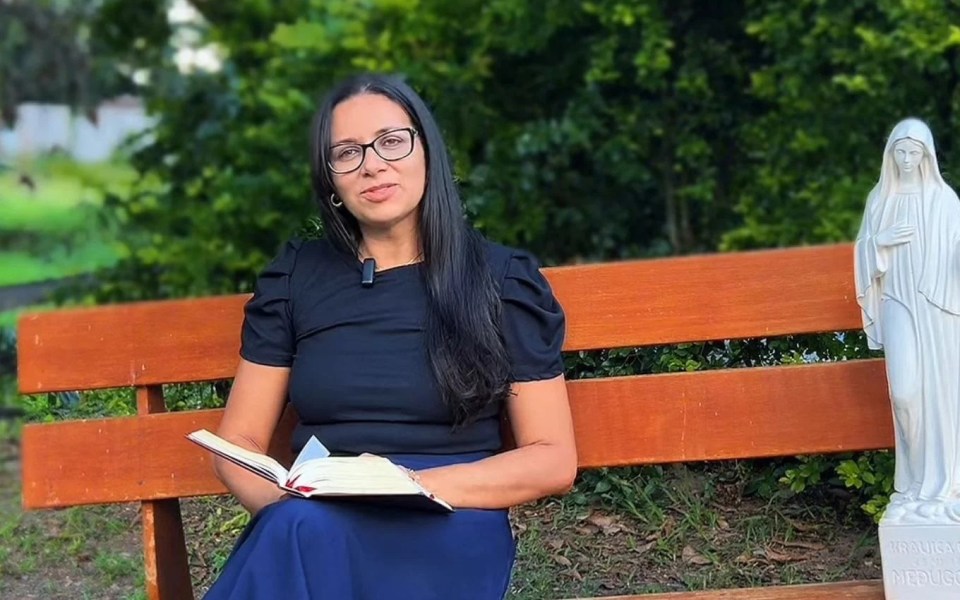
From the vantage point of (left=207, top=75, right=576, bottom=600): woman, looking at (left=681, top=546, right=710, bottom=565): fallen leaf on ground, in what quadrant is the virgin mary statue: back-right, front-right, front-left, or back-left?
front-right

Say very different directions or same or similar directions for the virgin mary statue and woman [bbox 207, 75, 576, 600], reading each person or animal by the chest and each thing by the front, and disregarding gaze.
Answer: same or similar directions

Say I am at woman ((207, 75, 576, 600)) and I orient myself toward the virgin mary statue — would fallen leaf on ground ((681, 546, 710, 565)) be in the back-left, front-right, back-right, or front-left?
front-left

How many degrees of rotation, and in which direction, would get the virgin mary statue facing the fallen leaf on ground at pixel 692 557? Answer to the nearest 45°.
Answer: approximately 135° to its right

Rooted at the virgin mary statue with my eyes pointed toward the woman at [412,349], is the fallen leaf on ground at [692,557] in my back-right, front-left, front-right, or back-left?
front-right

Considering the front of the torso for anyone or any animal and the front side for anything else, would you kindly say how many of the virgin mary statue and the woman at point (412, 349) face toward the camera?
2

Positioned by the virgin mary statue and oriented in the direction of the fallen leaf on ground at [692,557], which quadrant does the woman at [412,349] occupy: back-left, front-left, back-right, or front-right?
front-left

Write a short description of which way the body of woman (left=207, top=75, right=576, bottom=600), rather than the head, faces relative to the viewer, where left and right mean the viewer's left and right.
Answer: facing the viewer

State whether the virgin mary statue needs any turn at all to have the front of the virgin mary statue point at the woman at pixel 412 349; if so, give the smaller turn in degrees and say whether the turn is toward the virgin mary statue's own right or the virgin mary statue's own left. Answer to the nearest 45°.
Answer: approximately 90° to the virgin mary statue's own right

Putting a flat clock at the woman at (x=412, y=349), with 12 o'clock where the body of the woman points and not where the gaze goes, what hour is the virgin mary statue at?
The virgin mary statue is roughly at 9 o'clock from the woman.

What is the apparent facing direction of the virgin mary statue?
toward the camera
